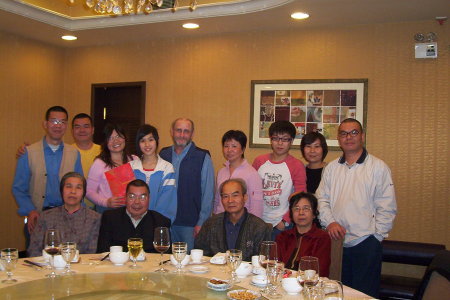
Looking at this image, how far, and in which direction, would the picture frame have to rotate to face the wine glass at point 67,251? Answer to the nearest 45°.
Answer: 0° — it already faces it

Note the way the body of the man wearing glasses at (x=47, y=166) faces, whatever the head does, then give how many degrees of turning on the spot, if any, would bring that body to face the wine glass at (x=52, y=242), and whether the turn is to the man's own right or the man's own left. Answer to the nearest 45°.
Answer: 0° — they already face it

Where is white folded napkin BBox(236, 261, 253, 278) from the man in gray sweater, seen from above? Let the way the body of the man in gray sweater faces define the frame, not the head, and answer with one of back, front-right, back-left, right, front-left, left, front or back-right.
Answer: front

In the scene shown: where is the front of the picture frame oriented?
toward the camera

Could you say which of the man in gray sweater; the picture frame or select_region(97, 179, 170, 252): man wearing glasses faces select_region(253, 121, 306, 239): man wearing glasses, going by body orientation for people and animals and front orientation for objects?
the picture frame

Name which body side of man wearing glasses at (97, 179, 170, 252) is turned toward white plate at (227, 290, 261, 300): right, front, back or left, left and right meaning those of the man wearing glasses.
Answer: front

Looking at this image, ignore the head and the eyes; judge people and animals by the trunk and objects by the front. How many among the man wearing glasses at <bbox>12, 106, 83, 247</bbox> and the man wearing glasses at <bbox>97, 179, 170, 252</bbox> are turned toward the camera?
2

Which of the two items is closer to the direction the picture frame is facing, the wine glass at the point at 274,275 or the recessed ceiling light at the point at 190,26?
the wine glass

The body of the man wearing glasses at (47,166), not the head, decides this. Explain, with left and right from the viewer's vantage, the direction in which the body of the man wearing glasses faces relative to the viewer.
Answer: facing the viewer

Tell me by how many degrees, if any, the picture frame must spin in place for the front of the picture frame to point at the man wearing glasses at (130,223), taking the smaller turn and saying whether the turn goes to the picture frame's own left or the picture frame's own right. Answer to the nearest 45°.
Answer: approximately 45° to the picture frame's own right

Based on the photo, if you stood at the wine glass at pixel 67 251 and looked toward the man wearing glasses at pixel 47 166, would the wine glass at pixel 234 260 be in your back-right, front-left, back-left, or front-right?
back-right

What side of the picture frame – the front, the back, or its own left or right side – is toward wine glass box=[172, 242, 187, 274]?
front
